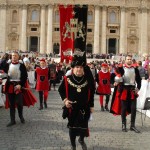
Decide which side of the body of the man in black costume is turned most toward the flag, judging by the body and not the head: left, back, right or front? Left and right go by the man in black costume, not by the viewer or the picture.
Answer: back

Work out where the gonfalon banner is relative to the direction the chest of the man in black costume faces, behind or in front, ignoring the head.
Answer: behind

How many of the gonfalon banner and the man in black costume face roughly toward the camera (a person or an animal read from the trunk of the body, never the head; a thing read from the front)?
2

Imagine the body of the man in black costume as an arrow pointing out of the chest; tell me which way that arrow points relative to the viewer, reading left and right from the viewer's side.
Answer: facing the viewer

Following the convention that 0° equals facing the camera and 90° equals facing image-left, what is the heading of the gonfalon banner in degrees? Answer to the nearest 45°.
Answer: approximately 0°

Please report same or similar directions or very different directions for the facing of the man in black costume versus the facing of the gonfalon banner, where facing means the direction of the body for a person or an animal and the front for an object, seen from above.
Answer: same or similar directions

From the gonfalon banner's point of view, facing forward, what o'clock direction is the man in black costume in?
The man in black costume is roughly at 12 o'clock from the gonfalon banner.
